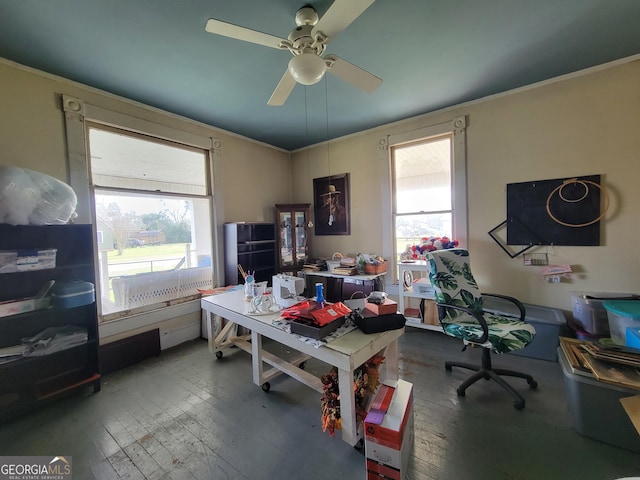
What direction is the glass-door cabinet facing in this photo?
toward the camera

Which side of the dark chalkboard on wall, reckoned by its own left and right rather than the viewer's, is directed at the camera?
front

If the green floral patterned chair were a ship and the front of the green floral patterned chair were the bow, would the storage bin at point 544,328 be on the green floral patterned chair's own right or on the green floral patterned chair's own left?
on the green floral patterned chair's own left

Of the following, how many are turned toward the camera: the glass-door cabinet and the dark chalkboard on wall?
2

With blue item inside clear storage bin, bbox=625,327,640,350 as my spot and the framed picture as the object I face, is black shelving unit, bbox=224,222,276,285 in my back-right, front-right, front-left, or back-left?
front-left

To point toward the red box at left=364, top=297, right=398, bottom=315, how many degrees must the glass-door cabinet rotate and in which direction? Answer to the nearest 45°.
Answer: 0° — it already faces it

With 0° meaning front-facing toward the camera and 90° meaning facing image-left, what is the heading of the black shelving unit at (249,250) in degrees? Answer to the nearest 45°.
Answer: approximately 315°

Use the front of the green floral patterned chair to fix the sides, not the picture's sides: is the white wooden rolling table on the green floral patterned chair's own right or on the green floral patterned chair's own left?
on the green floral patterned chair's own right

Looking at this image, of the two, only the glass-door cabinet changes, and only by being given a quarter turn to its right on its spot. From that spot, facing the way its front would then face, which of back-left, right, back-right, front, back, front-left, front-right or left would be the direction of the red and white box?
left

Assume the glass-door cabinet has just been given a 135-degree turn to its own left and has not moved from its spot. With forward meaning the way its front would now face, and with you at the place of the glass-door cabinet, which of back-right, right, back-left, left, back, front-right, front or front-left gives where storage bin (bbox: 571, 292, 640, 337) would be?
right

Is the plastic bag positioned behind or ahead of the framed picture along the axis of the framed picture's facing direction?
ahead

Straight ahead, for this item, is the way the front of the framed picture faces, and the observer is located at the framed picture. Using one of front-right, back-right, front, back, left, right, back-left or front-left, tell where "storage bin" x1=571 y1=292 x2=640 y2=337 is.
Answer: left

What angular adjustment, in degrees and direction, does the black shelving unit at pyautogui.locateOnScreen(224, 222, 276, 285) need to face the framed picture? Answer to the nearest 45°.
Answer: approximately 45° to its left

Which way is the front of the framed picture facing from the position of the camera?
facing the viewer and to the left of the viewer
